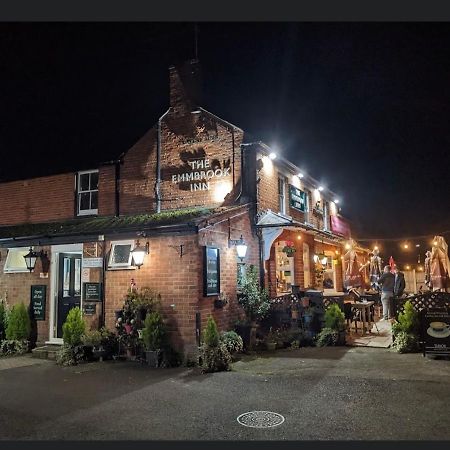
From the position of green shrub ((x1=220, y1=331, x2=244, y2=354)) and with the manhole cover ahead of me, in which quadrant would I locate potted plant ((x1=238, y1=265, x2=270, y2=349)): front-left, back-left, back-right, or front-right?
back-left

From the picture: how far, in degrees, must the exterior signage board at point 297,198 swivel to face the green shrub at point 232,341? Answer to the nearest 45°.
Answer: approximately 45° to its right

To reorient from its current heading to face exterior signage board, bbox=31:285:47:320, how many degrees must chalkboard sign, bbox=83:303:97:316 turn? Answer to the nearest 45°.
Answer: approximately 135° to its right

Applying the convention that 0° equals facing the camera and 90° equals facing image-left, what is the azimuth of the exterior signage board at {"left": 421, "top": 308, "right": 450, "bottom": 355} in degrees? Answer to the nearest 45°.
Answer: approximately 0°

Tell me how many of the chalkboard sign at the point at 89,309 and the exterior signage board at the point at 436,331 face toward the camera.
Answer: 2

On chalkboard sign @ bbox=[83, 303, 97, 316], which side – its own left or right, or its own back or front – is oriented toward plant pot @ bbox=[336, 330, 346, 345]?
left

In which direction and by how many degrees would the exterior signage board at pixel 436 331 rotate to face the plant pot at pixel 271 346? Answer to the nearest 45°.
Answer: approximately 90° to its right

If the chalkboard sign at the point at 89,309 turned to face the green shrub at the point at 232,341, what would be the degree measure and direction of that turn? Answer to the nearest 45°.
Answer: approximately 45° to its left
